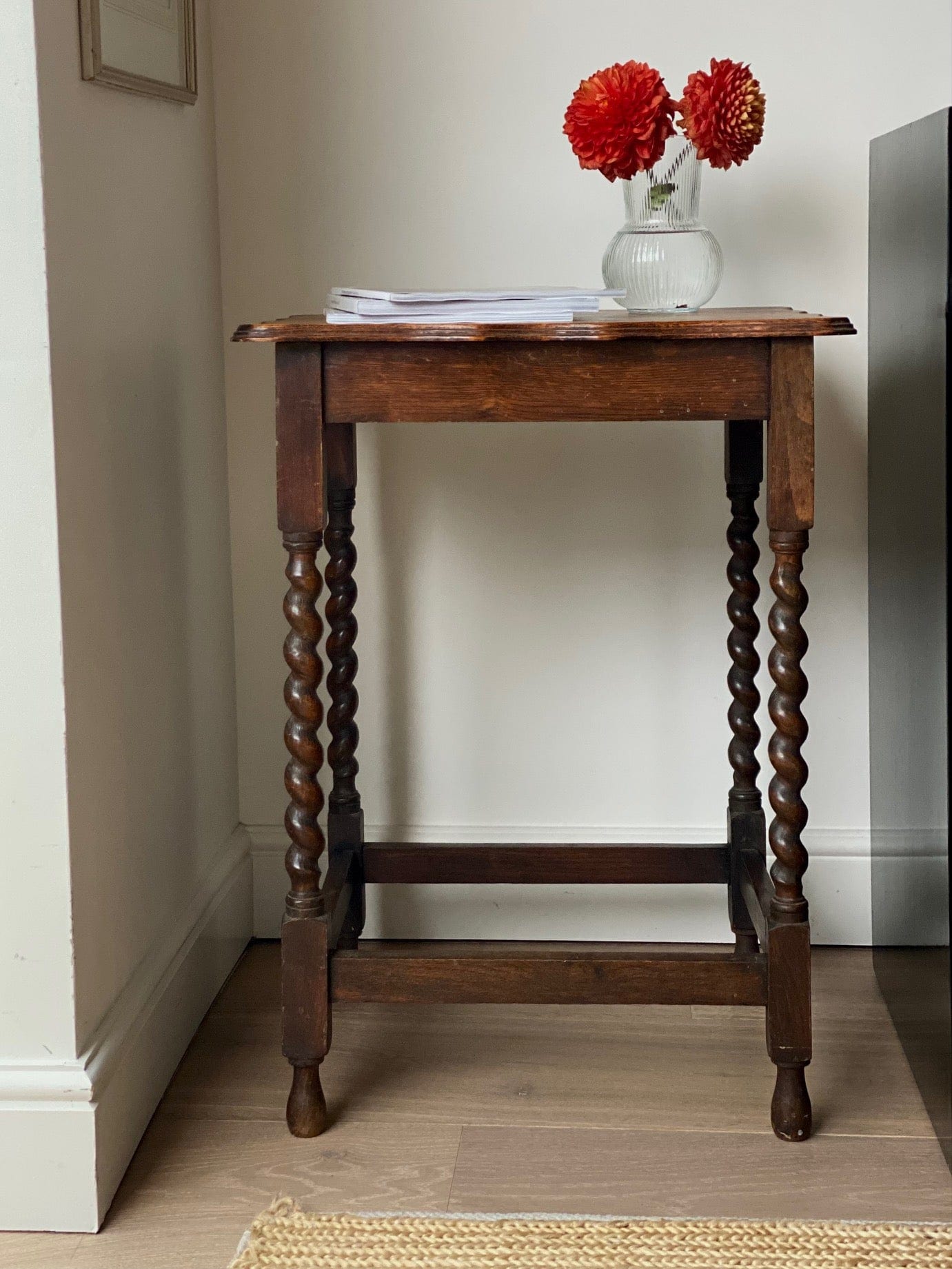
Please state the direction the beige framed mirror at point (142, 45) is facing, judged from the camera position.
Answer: facing the viewer and to the right of the viewer
